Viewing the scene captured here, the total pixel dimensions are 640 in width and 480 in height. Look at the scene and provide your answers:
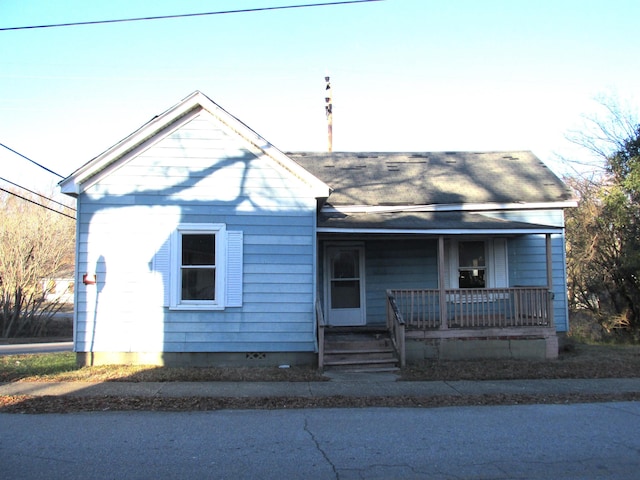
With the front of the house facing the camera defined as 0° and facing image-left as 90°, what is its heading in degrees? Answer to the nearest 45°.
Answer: approximately 0°

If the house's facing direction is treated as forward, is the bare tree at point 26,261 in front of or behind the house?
behind
